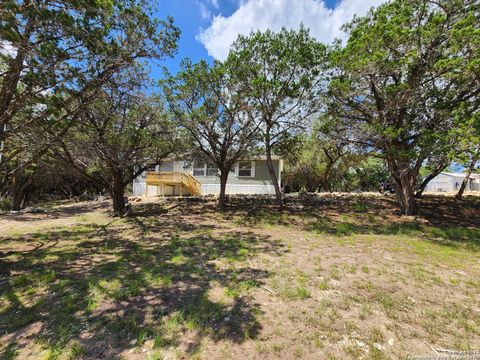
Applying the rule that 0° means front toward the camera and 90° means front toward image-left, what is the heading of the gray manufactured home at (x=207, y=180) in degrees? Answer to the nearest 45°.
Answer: approximately 0°

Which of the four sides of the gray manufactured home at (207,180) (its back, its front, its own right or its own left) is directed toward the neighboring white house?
left

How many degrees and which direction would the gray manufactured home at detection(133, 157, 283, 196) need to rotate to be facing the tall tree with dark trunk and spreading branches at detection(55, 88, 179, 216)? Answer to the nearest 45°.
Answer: approximately 45° to its right

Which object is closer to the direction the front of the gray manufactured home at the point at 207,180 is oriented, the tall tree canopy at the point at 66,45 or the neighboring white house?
the tall tree canopy

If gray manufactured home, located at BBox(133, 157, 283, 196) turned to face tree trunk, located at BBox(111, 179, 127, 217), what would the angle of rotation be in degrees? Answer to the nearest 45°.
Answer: approximately 45° to its right

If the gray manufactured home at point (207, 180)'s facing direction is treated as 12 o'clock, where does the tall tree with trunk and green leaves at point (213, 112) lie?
The tall tree with trunk and green leaves is roughly at 12 o'clock from the gray manufactured home.

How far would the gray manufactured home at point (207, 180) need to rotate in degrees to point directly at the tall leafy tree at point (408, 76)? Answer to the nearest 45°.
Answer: approximately 45° to its left
